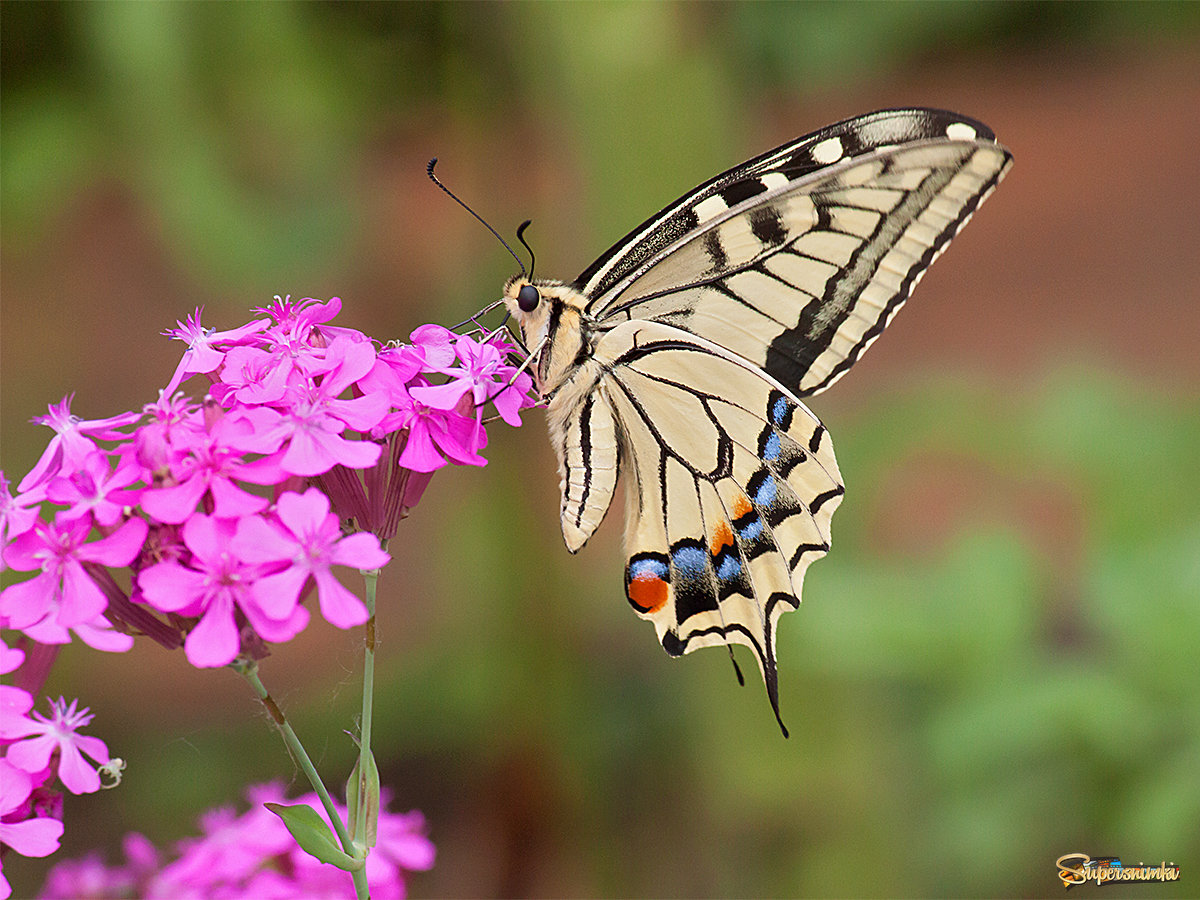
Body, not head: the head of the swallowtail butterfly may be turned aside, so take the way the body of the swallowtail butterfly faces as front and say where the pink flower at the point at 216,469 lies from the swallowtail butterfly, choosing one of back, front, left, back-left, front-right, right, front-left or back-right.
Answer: front-left

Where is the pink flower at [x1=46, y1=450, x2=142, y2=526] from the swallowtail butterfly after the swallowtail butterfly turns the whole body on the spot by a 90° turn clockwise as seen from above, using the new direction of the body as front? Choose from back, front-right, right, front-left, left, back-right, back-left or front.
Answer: back-left

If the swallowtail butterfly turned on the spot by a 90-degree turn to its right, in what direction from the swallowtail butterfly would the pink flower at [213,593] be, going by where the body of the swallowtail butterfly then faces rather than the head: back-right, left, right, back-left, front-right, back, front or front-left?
back-left

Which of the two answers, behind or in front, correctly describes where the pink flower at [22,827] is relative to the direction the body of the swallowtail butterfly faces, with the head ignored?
in front

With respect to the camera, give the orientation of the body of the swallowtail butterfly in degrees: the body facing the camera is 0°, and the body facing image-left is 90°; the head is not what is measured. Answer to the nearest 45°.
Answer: approximately 90°

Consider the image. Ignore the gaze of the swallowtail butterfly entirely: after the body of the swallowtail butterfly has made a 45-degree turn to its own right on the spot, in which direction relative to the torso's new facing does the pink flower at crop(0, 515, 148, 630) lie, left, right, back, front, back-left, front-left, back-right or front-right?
left

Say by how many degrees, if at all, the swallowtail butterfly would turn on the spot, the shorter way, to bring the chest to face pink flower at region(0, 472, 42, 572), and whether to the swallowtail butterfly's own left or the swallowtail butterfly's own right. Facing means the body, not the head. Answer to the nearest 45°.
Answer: approximately 45° to the swallowtail butterfly's own left

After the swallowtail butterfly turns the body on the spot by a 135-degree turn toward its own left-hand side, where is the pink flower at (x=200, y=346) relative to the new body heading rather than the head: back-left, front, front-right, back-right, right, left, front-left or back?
right
